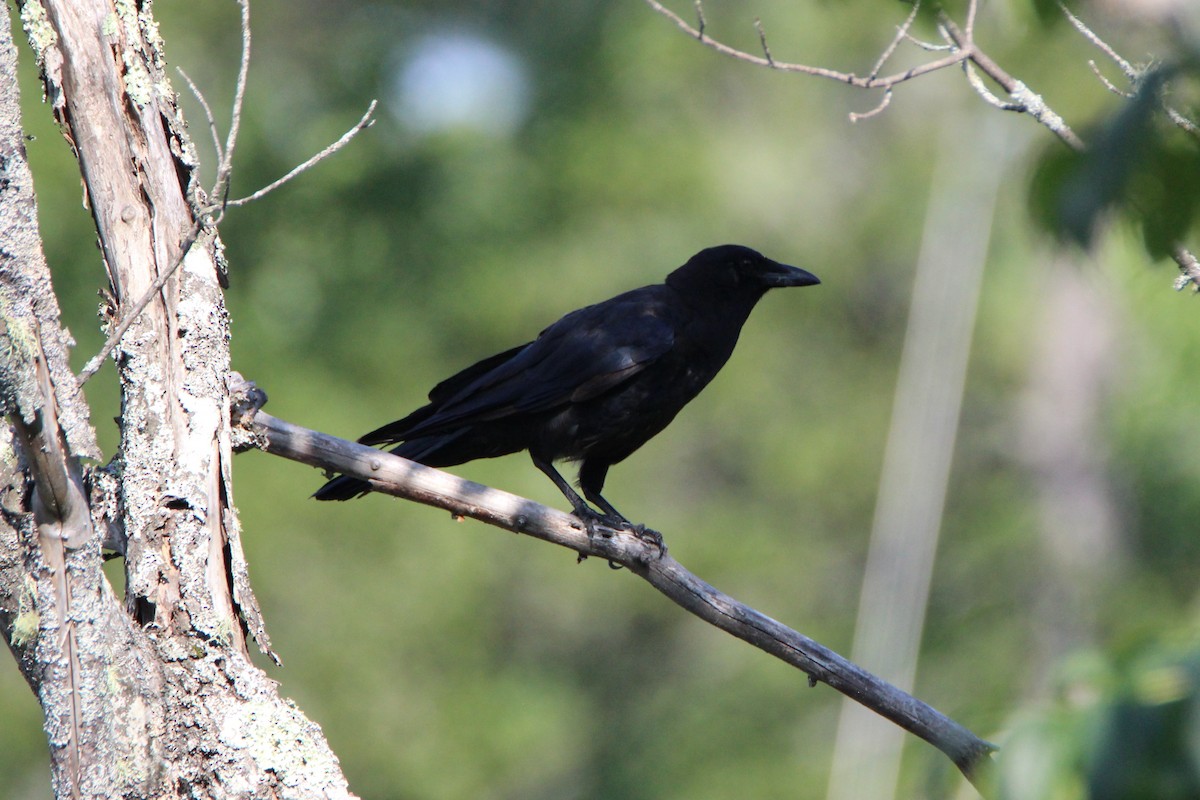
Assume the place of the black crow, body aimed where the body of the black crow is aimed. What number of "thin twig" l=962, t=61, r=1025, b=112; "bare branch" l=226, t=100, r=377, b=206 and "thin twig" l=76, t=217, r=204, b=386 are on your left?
0

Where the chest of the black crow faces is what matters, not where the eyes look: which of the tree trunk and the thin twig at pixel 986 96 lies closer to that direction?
the thin twig

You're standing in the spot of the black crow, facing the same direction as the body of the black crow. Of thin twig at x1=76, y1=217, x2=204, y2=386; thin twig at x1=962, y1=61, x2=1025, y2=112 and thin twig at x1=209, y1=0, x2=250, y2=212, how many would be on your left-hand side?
0

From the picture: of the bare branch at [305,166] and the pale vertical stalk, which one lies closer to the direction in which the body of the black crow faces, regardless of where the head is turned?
the pale vertical stalk

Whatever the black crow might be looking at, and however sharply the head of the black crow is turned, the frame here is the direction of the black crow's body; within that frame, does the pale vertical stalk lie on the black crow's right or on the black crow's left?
on the black crow's left

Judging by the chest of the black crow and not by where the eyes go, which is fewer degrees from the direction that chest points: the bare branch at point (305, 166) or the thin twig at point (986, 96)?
the thin twig

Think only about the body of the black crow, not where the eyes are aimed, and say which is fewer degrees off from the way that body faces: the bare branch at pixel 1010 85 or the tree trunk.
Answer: the bare branch

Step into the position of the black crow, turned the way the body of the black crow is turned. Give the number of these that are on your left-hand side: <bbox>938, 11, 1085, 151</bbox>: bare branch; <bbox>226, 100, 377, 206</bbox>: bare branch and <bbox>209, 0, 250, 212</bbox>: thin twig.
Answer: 0

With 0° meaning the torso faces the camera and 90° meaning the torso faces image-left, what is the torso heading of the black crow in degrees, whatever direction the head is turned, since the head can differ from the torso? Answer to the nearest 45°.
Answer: approximately 270°
